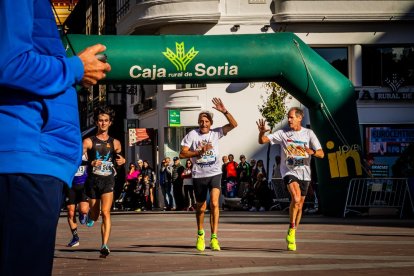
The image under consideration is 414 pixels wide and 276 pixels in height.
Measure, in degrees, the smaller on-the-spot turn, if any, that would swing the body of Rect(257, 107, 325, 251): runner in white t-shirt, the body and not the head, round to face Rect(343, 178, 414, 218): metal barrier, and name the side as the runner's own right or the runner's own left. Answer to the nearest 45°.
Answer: approximately 180°

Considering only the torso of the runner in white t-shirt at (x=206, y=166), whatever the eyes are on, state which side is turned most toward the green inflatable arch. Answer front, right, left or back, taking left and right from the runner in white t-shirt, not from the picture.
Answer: back

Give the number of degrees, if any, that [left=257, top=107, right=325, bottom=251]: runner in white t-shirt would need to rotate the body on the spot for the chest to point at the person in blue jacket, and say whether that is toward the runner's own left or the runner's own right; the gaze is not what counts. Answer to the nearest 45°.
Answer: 0° — they already face them

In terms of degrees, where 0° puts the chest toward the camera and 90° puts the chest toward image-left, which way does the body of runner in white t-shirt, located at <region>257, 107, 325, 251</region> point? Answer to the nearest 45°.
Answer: approximately 0°
